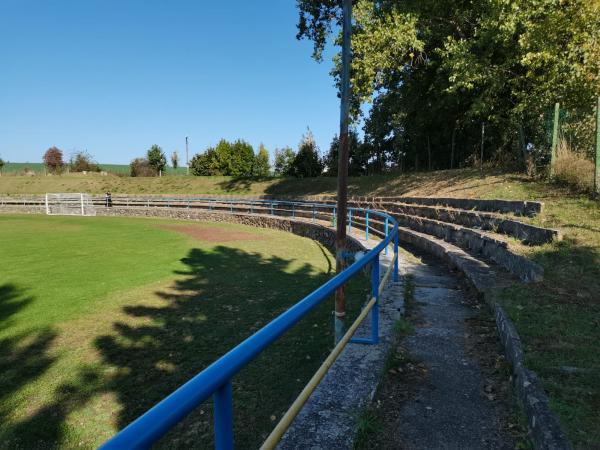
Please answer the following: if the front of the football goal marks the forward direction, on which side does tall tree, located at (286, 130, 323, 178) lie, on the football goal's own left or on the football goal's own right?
on the football goal's own left

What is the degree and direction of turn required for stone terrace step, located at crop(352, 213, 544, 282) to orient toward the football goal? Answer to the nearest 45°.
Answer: approximately 90° to its right

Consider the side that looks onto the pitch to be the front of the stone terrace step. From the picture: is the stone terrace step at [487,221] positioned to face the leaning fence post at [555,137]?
no

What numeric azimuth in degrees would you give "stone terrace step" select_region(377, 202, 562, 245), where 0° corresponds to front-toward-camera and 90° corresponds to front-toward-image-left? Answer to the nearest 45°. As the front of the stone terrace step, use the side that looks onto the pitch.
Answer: approximately 45°

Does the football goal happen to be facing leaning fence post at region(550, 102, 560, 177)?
no

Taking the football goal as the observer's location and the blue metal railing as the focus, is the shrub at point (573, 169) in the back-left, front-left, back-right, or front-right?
front-left

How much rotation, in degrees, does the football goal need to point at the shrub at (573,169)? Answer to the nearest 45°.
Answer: approximately 45° to its left

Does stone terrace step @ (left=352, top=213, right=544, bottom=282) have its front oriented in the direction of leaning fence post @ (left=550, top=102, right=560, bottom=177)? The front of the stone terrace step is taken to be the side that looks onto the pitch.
no

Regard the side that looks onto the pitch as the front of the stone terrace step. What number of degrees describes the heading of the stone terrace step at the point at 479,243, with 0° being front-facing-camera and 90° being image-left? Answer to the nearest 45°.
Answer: approximately 45°

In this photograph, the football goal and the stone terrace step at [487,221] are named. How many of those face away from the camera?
0

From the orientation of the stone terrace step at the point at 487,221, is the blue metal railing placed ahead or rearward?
ahead

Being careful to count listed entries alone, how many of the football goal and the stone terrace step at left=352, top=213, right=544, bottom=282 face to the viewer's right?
0

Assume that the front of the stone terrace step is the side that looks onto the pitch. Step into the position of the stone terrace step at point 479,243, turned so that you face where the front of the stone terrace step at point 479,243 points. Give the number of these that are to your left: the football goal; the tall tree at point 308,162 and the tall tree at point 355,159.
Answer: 0

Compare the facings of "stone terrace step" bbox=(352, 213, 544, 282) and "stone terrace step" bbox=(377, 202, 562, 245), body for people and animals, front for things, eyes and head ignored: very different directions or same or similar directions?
same or similar directions

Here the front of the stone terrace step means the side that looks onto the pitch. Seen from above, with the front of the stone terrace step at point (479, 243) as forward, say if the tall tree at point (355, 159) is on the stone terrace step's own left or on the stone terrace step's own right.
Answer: on the stone terrace step's own right

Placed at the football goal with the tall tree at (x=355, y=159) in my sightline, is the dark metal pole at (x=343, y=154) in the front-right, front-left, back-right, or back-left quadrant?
front-right

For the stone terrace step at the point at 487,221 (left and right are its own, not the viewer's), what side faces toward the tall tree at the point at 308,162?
right

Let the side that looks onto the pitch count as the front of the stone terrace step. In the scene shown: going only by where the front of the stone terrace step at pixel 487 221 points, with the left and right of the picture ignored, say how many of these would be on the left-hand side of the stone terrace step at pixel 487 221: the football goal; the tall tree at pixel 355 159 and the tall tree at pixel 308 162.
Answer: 0

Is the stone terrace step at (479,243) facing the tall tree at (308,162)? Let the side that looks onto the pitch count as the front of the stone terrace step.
no
